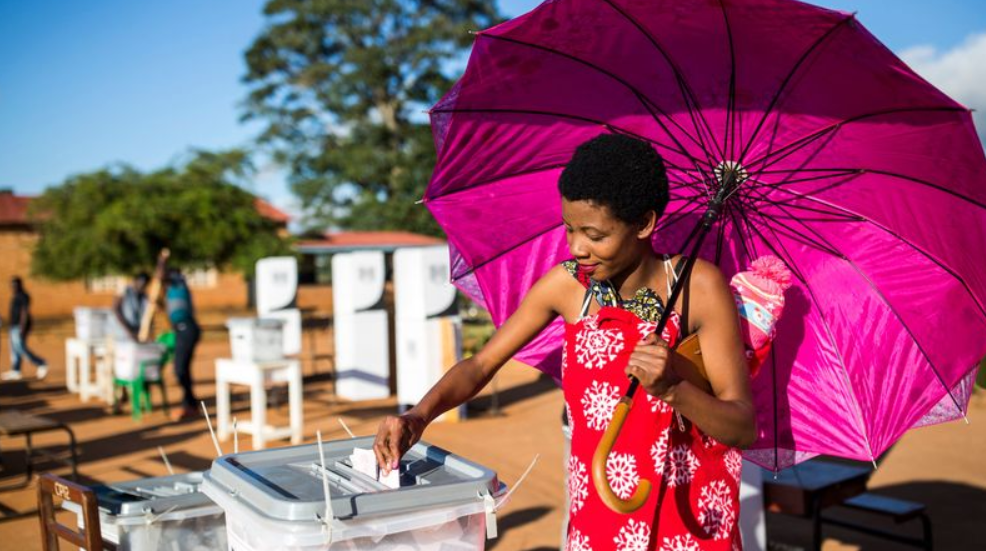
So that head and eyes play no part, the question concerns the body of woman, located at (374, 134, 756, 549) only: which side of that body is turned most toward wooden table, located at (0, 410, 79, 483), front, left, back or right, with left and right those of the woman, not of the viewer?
right

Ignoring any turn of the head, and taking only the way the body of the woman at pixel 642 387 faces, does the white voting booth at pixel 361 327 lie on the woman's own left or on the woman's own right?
on the woman's own right

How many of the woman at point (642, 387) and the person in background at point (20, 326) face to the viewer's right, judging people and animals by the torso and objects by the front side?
0

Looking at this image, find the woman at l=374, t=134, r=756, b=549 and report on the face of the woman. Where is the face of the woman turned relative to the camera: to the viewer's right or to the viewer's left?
to the viewer's left

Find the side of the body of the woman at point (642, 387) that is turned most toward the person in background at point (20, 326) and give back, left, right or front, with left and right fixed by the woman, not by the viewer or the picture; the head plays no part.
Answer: right

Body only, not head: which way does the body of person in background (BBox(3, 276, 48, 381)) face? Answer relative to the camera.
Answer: to the viewer's left
